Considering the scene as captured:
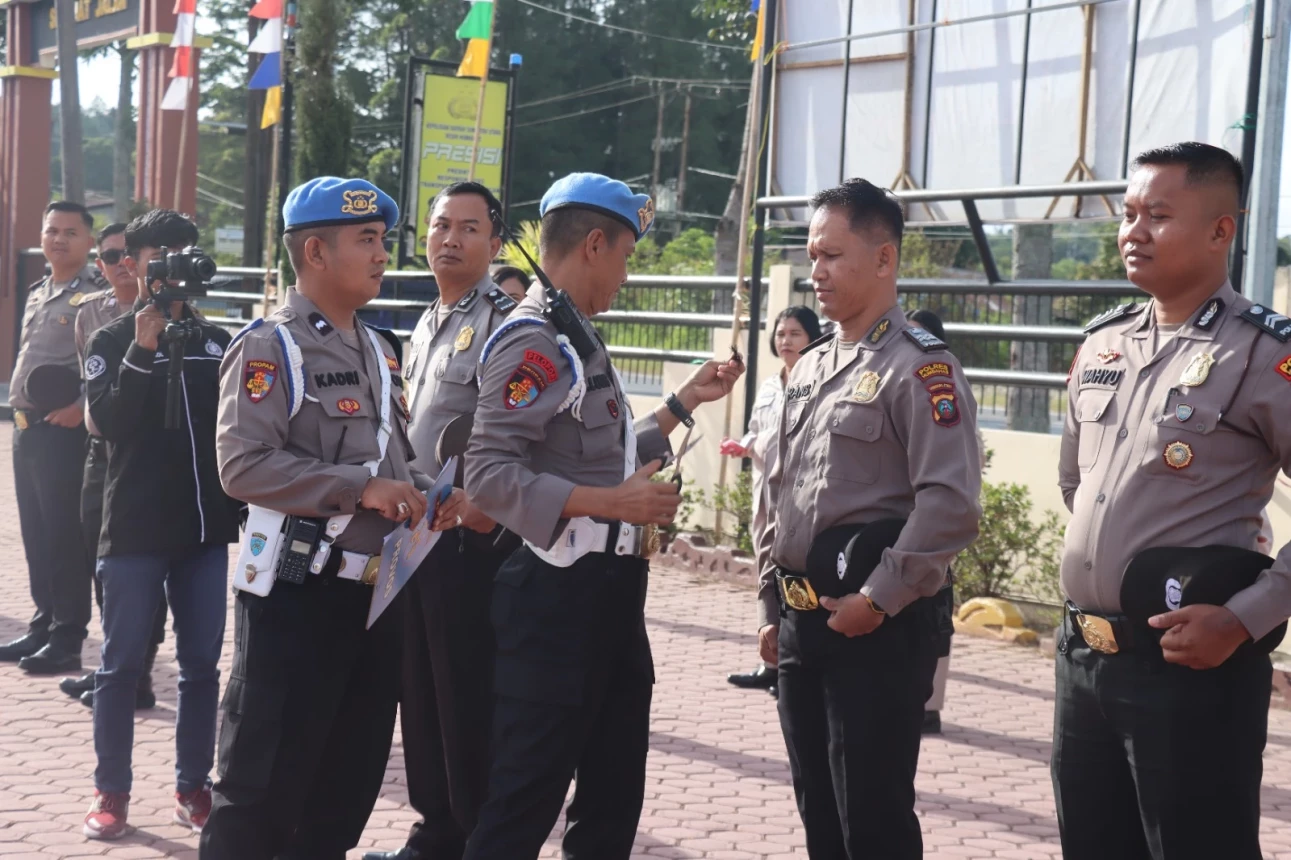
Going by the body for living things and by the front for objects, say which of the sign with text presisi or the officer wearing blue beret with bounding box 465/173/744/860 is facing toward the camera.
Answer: the sign with text presisi

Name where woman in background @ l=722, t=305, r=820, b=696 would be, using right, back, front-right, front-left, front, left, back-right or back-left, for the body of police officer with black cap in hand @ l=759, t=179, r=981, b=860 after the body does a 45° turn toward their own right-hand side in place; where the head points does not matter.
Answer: right

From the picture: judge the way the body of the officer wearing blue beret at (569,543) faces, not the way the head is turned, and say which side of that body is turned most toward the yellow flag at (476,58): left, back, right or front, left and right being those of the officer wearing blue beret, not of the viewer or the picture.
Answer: left

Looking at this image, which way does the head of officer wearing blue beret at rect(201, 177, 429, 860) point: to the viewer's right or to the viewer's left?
to the viewer's right

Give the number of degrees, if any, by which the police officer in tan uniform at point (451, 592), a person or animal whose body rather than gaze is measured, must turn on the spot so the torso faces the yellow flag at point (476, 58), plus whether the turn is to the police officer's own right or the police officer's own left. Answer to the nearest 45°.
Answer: approximately 135° to the police officer's own right

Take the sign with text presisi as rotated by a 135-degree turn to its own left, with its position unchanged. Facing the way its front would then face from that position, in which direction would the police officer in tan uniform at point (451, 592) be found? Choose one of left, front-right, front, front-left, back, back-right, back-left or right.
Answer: back-right

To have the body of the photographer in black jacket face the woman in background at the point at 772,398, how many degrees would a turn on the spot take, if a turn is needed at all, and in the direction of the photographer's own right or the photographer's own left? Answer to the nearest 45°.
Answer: approximately 90° to the photographer's own left

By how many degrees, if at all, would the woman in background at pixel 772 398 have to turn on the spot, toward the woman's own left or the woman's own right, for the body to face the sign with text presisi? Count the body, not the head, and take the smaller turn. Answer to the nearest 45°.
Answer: approximately 135° to the woman's own right

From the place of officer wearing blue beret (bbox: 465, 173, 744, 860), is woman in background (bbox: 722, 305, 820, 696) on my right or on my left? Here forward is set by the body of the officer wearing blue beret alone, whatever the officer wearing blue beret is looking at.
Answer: on my left

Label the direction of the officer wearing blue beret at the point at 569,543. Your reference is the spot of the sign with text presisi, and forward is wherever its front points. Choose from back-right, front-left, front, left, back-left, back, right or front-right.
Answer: front

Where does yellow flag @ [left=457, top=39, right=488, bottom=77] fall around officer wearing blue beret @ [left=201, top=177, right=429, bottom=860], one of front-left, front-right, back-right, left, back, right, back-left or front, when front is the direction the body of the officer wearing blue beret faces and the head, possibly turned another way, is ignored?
back-left

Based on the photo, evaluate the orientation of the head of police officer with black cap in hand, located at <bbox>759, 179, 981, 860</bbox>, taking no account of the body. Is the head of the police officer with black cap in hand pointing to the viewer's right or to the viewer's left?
to the viewer's left

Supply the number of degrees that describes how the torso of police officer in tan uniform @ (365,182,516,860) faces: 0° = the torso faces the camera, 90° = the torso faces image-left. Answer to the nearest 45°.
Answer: approximately 45°

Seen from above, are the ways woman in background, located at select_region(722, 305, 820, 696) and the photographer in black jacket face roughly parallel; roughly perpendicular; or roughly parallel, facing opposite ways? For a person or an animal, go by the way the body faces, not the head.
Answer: roughly perpendicular

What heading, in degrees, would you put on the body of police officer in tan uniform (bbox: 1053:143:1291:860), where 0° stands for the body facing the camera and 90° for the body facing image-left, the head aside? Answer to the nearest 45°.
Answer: approximately 45°

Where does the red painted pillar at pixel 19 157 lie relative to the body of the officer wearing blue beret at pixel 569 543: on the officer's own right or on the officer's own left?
on the officer's own left

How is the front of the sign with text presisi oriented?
toward the camera
